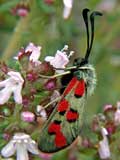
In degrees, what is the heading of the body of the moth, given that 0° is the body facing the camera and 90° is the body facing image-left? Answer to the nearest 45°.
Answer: approximately 225°

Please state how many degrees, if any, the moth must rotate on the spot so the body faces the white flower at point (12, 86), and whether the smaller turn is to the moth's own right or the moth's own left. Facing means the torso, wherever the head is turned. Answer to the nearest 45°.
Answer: approximately 135° to the moth's own left
